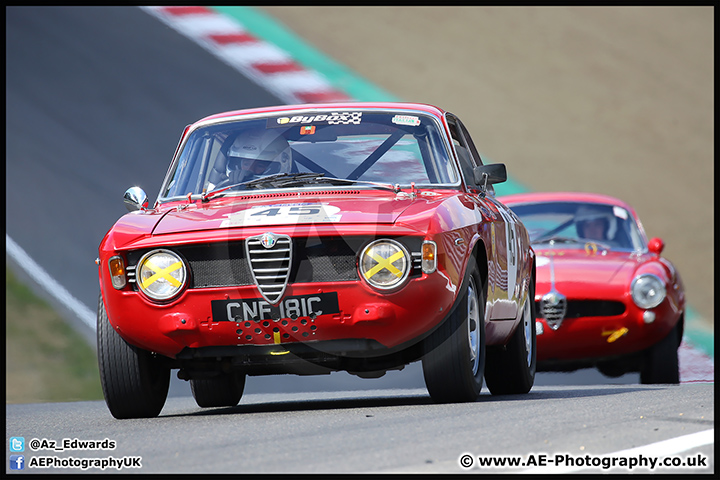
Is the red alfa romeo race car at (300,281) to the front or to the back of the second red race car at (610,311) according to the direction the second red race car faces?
to the front

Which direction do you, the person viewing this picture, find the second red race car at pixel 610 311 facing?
facing the viewer
